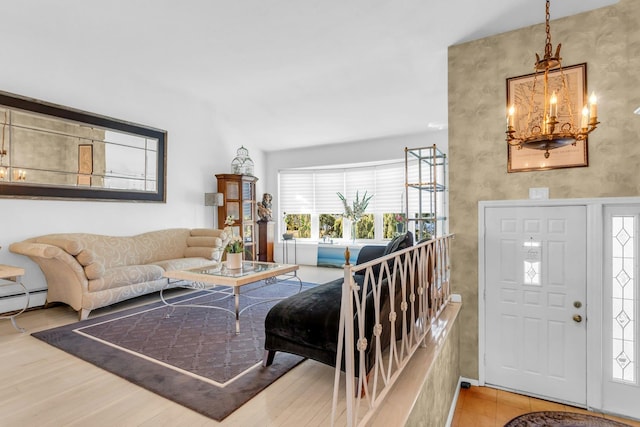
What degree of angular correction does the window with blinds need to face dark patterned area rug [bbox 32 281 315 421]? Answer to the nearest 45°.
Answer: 0° — it already faces it

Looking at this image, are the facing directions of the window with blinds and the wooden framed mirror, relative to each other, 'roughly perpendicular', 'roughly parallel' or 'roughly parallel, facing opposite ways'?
roughly perpendicular

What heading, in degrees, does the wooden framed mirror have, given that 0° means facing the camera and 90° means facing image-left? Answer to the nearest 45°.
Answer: approximately 315°

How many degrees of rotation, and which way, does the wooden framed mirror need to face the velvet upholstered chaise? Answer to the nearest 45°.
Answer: approximately 45° to its right

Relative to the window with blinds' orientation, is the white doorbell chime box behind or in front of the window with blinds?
in front

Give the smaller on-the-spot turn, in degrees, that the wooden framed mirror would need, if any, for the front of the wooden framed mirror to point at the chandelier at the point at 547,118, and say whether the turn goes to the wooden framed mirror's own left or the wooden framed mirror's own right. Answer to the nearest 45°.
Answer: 0° — it already faces it

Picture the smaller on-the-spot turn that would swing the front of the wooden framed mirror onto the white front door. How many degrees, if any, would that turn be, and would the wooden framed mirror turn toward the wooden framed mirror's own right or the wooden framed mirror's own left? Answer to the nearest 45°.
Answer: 0° — it already faces it

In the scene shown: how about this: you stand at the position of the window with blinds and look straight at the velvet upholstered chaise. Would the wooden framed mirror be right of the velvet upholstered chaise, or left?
right

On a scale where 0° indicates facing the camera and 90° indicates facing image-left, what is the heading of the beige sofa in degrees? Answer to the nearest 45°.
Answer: approximately 315°
